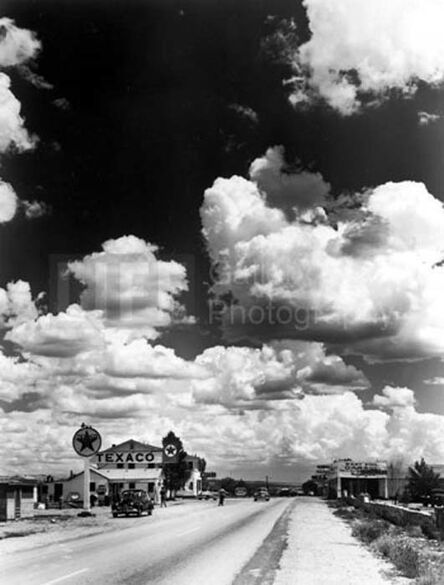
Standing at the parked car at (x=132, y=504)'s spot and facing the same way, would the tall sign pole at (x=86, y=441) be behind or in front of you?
in front

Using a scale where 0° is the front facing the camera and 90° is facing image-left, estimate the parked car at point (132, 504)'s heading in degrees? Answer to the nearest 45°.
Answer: approximately 45°

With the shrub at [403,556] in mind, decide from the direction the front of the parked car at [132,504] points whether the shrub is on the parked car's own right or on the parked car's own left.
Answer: on the parked car's own left

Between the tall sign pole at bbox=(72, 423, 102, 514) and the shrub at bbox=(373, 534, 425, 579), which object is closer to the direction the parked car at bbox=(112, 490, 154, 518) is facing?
the shrub
